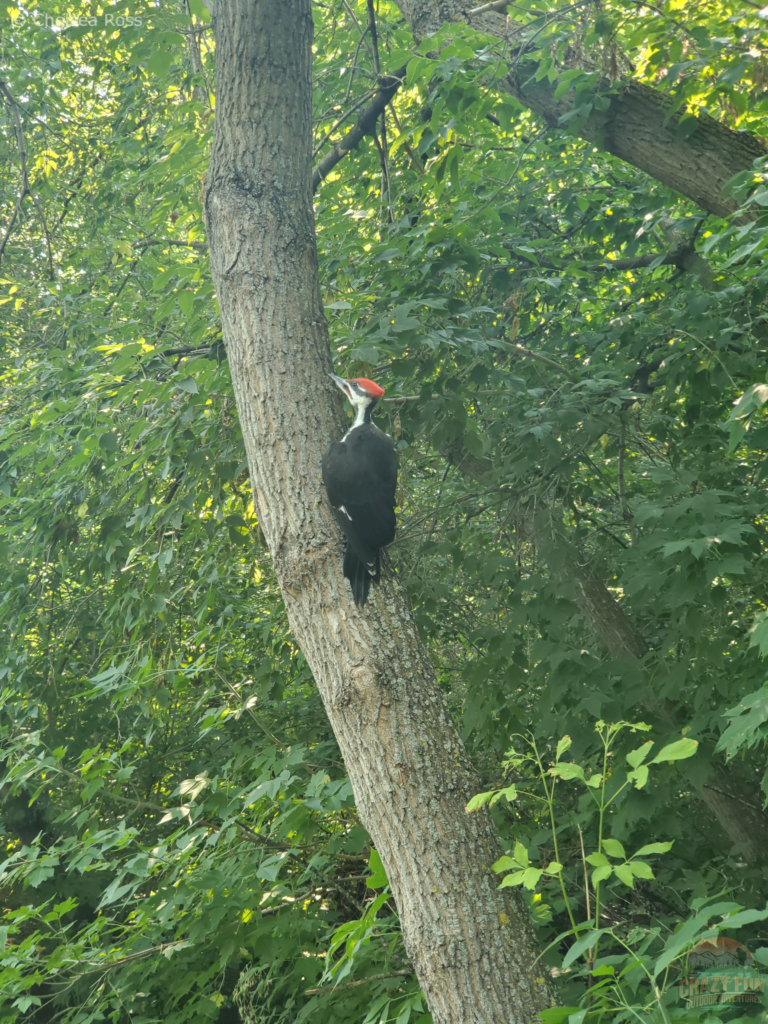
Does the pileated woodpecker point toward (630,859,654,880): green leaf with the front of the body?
no

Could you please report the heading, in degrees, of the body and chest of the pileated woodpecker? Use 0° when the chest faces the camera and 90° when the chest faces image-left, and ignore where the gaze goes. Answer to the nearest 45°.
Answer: approximately 135°

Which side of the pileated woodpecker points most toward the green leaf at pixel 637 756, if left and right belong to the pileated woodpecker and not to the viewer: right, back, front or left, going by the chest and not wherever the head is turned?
back

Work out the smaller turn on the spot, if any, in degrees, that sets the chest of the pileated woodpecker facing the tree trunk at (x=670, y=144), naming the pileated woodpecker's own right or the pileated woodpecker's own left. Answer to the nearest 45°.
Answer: approximately 90° to the pileated woodpecker's own right
